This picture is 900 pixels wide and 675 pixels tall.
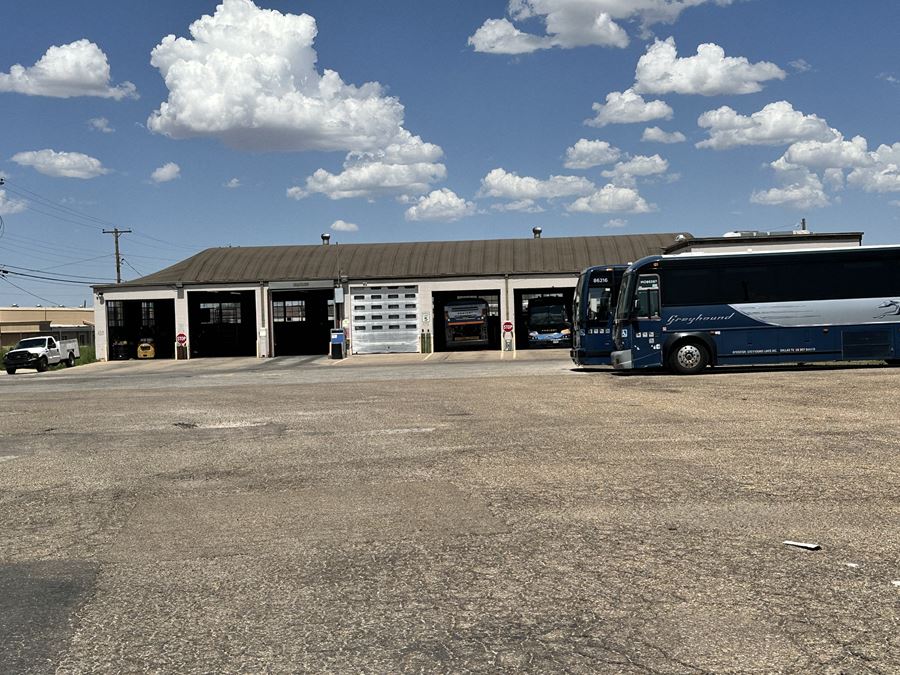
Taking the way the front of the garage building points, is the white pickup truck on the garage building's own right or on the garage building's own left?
on the garage building's own right

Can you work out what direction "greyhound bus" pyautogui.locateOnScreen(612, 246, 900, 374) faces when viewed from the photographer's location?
facing to the left of the viewer

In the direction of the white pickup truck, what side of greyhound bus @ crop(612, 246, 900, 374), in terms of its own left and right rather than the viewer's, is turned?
front

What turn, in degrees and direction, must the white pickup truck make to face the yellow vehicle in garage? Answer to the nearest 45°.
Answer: approximately 180°

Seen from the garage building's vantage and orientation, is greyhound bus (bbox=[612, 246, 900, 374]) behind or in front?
in front

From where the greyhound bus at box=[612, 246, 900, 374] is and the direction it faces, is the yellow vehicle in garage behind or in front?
in front

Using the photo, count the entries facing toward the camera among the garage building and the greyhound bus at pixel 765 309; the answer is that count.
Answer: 1

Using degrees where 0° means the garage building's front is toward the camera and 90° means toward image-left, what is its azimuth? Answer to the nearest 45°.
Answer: approximately 0°

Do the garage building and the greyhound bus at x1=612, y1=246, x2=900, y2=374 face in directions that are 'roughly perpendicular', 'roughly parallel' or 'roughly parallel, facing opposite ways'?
roughly perpendicular
